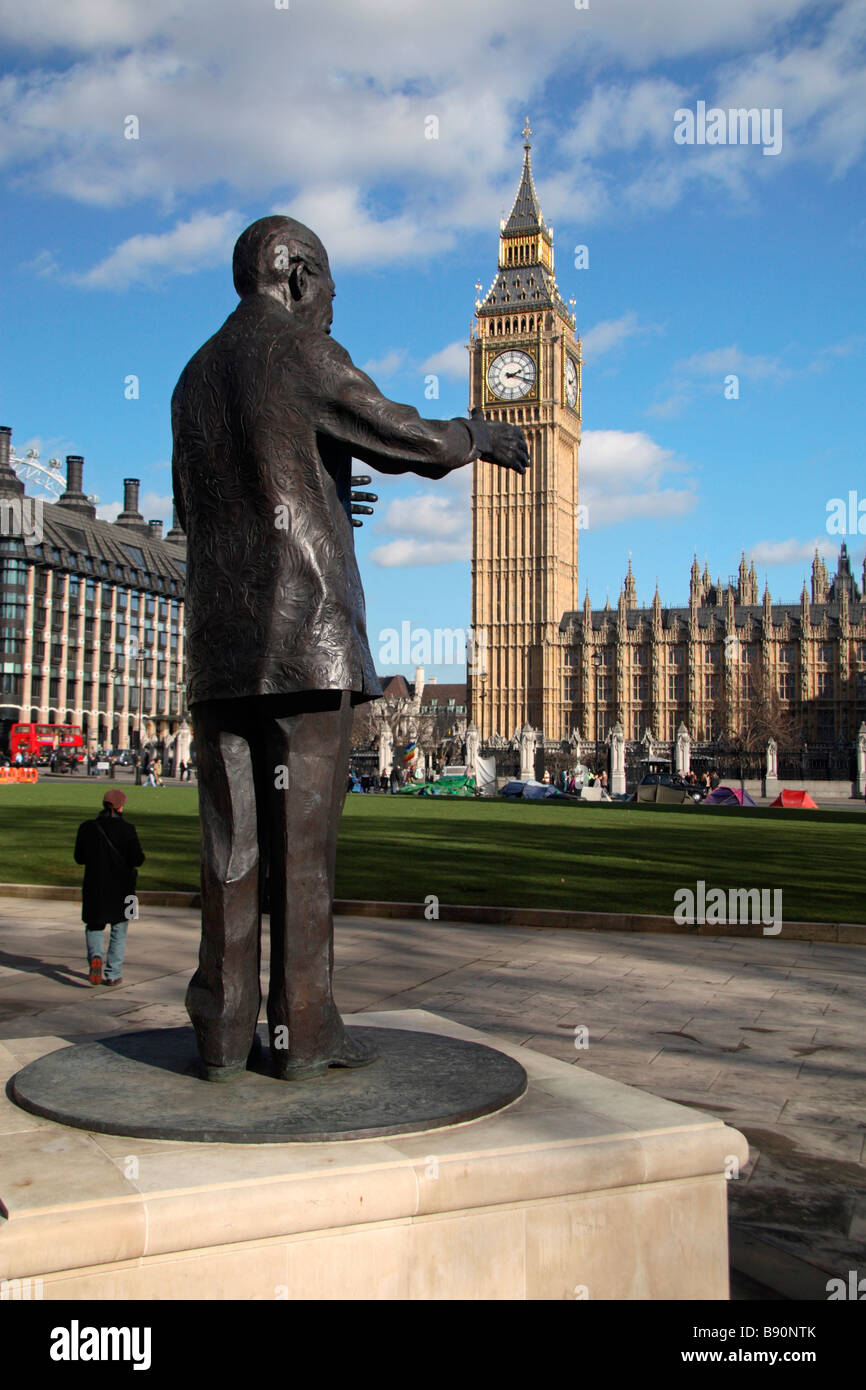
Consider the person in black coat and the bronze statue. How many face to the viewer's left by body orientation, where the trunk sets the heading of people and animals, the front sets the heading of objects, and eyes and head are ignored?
0

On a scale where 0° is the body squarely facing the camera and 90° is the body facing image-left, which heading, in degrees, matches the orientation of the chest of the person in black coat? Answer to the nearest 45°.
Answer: approximately 180°

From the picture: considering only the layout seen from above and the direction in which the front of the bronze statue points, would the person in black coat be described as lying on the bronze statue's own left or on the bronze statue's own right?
on the bronze statue's own left

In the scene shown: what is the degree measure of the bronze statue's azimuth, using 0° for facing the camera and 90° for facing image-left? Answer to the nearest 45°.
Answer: approximately 225°

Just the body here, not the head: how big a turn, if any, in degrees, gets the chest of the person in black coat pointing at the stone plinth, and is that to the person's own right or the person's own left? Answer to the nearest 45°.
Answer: approximately 180°
